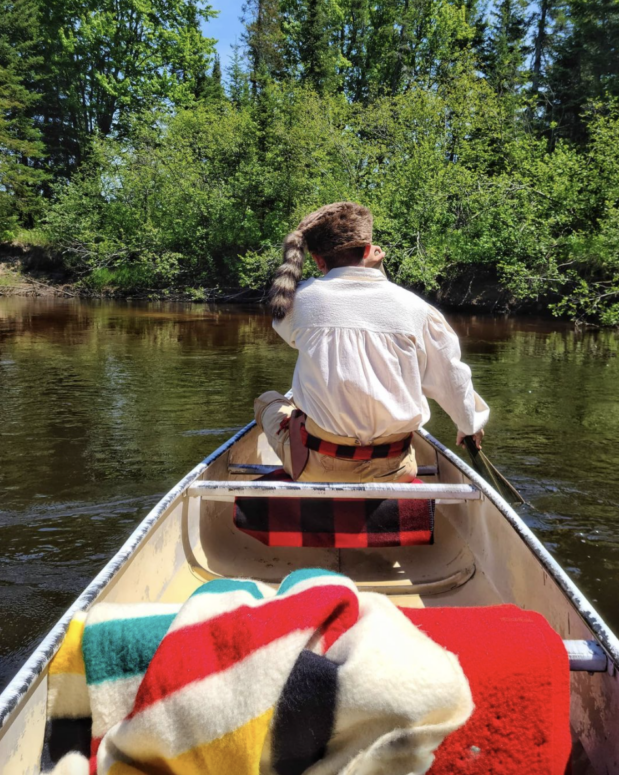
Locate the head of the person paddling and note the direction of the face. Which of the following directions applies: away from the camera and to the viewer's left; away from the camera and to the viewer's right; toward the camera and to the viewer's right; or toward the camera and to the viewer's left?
away from the camera and to the viewer's right

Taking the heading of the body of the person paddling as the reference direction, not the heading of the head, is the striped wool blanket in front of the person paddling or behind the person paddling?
behind

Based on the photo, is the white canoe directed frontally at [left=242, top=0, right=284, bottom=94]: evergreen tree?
yes

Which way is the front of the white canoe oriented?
away from the camera

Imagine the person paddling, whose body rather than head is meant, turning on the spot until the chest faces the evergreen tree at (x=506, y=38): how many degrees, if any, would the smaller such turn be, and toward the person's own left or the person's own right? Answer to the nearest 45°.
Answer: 0° — they already face it

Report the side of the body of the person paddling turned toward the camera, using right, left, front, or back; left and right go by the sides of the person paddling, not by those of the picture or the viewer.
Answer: back
